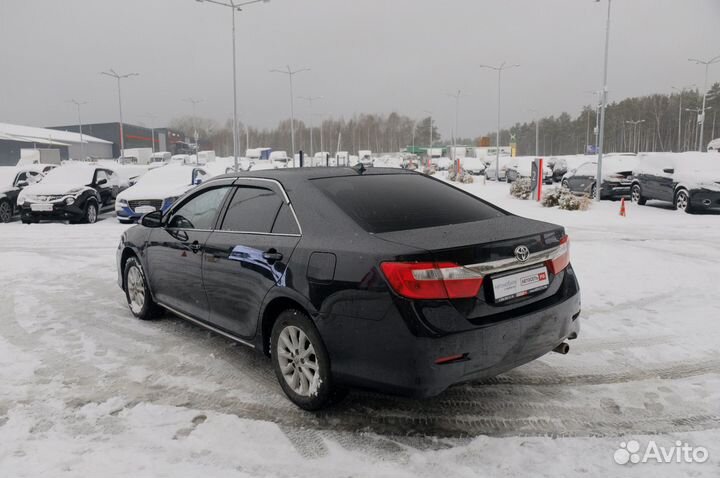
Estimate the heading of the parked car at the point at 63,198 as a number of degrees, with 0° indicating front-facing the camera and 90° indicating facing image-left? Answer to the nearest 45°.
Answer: approximately 45°

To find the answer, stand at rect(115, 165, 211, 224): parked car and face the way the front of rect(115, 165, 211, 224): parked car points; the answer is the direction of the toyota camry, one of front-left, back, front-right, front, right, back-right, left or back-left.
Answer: front-left

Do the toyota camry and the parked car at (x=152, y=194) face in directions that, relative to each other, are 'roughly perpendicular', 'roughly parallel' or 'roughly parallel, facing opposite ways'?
roughly perpendicular

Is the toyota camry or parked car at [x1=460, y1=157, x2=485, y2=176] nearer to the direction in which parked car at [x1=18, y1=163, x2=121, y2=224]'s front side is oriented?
the toyota camry

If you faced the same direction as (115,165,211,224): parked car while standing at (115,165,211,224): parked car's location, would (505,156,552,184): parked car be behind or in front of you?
behind

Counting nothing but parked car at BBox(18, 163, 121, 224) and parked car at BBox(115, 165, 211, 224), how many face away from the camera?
0

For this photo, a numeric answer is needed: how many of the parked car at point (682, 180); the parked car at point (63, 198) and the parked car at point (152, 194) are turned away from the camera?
0

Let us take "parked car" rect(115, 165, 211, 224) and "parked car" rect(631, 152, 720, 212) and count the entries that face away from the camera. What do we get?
0

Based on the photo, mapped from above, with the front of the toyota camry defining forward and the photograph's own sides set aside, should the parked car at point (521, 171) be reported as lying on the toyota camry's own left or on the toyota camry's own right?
on the toyota camry's own right

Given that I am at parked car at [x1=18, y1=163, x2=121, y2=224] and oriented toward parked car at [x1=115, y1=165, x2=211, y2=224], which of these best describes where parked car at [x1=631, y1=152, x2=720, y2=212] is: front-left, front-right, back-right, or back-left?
front-left

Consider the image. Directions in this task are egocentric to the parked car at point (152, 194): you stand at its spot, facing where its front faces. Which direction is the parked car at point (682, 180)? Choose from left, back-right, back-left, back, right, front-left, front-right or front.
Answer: back-left

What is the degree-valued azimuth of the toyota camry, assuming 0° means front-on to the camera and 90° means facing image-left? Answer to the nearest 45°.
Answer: approximately 135°

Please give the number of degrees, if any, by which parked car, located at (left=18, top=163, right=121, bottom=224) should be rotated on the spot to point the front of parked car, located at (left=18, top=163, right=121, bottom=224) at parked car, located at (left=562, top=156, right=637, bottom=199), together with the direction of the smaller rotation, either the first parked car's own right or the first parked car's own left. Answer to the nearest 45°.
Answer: approximately 135° to the first parked car's own left

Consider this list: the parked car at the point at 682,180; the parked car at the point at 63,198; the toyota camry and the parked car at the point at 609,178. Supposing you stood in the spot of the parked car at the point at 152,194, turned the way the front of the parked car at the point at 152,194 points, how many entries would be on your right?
1

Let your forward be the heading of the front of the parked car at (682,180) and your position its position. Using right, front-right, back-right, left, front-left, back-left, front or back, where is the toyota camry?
front-right

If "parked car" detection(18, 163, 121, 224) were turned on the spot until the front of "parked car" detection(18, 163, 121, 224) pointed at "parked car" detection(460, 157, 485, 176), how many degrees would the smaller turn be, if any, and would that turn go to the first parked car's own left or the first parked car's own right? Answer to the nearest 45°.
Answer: approximately 180°
